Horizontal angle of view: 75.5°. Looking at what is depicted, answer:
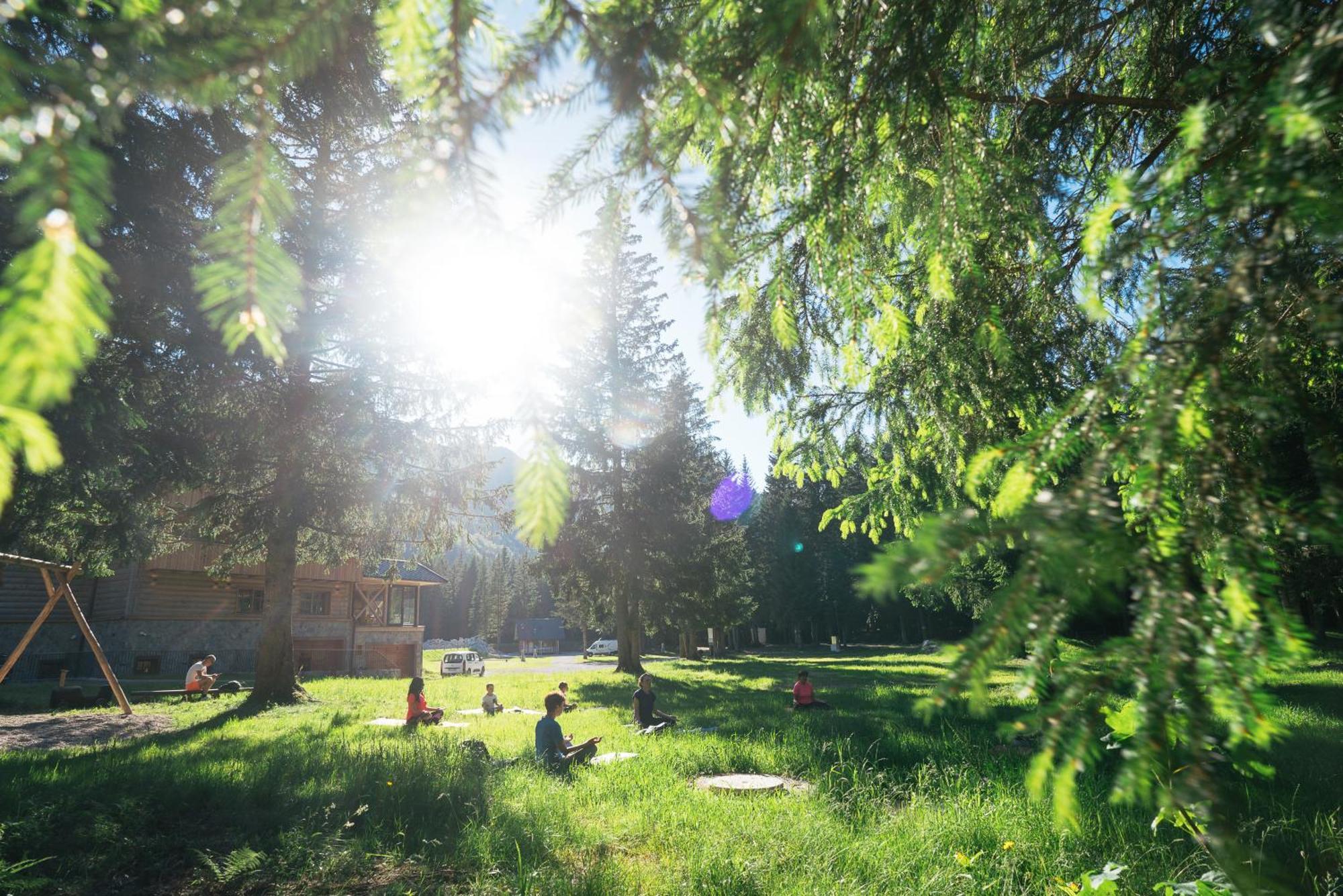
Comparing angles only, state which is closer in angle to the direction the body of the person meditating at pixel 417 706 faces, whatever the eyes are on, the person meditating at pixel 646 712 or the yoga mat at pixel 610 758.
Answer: the person meditating

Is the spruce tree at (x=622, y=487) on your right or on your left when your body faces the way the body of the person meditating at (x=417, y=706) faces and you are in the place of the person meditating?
on your left

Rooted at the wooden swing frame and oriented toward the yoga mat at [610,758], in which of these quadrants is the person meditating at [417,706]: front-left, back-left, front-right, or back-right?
front-left

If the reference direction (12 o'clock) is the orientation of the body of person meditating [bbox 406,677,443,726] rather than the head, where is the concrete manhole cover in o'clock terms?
The concrete manhole cover is roughly at 2 o'clock from the person meditating.

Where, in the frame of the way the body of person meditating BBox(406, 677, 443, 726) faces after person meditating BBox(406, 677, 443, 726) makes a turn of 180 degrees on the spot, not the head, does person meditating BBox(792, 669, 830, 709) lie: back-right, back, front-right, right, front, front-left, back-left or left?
back

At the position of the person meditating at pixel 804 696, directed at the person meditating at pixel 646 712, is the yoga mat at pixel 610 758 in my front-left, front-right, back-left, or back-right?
front-left

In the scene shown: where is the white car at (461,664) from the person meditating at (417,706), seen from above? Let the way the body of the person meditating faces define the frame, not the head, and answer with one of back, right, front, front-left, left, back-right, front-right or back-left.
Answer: left

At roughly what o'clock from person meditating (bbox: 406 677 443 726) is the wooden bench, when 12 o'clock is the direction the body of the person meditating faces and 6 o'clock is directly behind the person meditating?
The wooden bench is roughly at 8 o'clock from the person meditating.

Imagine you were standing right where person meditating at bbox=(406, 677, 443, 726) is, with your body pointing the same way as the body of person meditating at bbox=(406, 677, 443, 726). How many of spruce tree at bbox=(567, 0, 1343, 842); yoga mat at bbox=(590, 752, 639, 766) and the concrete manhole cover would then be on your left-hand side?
0

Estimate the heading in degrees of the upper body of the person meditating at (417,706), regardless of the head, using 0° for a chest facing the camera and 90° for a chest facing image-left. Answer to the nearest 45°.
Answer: approximately 270°

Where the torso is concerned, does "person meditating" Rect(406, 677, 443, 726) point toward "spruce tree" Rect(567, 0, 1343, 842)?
no

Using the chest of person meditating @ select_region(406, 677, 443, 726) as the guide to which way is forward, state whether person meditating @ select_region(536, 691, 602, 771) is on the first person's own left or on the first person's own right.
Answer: on the first person's own right

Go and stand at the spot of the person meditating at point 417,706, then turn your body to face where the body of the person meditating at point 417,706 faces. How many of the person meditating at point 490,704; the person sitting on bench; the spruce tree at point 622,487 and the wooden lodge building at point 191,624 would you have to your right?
0
